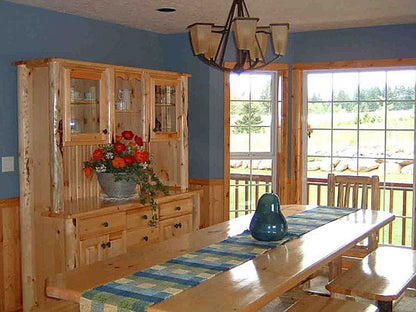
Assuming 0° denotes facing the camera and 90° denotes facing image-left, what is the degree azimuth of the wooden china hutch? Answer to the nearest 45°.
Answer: approximately 315°

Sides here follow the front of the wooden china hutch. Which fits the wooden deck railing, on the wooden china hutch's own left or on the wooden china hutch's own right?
on the wooden china hutch's own left

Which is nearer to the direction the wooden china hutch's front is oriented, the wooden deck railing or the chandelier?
the chandelier

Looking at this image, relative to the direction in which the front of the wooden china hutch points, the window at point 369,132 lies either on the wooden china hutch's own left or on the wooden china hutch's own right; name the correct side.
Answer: on the wooden china hutch's own left

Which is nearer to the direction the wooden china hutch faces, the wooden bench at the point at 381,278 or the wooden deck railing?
the wooden bench

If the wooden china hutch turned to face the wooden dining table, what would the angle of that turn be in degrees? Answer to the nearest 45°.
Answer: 0° — it already faces it

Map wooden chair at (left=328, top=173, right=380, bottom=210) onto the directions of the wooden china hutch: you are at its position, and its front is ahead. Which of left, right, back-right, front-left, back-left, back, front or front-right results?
front-left

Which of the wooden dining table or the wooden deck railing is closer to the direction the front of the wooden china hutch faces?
the wooden dining table

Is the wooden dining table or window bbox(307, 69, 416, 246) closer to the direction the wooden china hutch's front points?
the wooden dining table

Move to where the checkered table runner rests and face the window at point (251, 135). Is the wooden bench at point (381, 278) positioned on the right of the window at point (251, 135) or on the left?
right
